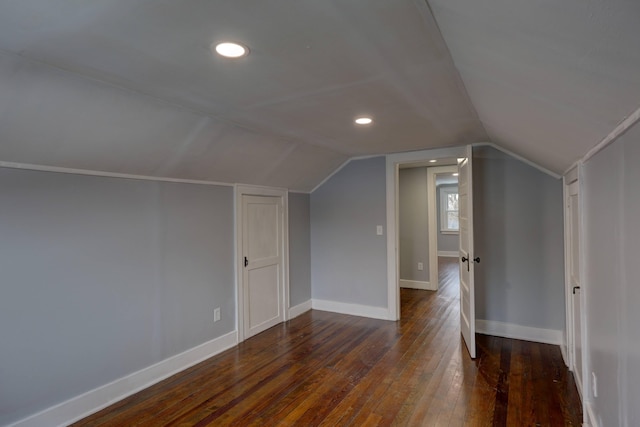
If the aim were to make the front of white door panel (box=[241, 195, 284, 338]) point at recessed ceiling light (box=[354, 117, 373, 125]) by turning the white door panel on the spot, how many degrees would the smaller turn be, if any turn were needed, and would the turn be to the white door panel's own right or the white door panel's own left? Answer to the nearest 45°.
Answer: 0° — it already faces it

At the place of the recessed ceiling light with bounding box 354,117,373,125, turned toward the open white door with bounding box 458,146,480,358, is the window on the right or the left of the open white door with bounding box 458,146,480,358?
left

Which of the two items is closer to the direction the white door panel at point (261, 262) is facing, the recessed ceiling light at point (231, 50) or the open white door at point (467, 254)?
the open white door

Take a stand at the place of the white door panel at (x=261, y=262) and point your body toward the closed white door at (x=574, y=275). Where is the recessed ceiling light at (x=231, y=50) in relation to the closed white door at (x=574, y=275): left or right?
right

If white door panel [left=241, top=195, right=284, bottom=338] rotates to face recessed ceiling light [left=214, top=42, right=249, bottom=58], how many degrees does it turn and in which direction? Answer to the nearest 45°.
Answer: approximately 45° to its right

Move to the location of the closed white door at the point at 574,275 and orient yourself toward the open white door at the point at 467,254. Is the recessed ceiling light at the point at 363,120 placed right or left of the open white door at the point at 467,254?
left

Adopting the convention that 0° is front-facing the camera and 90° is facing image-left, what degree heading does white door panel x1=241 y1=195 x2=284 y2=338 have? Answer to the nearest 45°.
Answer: approximately 315°

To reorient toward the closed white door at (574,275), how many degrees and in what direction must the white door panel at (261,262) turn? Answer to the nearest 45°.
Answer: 0° — it already faces it
